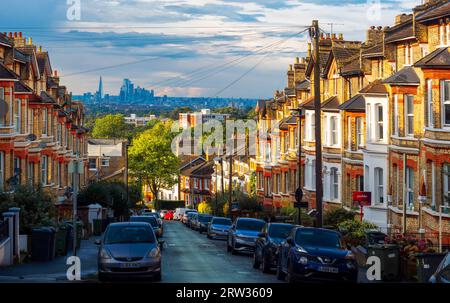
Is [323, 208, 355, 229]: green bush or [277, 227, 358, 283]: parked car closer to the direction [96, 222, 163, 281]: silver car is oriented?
the parked car

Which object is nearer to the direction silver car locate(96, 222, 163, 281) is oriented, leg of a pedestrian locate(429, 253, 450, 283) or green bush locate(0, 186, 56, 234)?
the leg of a pedestrian

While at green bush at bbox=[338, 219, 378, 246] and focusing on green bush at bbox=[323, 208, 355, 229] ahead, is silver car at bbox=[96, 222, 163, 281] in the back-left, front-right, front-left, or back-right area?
back-left

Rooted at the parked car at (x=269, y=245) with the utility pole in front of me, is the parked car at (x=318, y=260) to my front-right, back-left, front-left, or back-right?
back-right

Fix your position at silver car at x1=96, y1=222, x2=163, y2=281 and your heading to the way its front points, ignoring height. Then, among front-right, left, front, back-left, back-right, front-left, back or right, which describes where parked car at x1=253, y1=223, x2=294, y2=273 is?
back-left

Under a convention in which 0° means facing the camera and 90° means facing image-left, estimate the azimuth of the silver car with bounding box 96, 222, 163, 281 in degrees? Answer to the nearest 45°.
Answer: approximately 0°

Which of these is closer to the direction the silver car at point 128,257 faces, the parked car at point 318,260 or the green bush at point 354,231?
the parked car

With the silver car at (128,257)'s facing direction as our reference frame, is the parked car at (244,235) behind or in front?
behind

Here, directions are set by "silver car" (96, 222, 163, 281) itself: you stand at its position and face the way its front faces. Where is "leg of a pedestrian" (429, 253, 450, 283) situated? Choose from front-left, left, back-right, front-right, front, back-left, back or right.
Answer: front-left

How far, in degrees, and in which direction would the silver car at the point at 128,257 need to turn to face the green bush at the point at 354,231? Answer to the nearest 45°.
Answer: approximately 135° to its left

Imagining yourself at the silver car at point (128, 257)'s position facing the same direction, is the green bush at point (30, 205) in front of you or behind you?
behind

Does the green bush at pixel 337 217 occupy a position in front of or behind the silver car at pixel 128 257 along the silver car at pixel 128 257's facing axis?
behind
